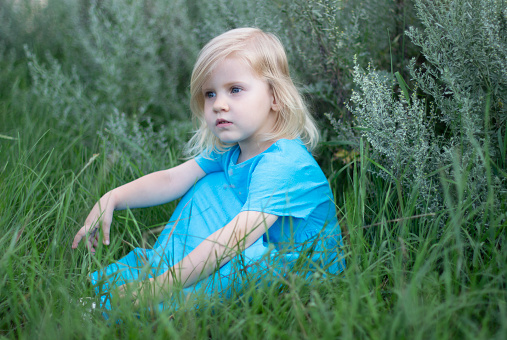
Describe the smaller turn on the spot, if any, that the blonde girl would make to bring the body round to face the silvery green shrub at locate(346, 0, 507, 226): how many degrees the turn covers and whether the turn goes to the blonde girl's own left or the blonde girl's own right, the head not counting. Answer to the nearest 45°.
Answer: approximately 135° to the blonde girl's own left

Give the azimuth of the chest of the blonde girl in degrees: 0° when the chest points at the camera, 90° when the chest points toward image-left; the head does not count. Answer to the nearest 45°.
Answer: approximately 45°
